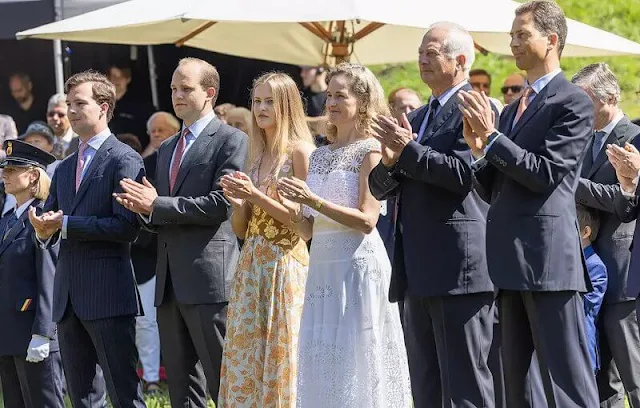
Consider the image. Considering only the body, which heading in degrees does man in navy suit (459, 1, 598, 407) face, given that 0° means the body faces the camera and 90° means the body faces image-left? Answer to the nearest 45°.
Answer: approximately 45°

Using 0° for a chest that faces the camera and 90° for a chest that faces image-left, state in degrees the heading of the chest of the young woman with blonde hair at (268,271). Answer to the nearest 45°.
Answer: approximately 45°

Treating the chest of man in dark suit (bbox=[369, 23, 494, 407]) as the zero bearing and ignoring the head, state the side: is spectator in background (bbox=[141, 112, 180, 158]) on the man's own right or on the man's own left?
on the man's own right

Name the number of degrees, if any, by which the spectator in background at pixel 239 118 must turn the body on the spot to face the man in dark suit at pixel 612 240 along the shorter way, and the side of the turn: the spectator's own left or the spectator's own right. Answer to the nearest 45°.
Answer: approximately 90° to the spectator's own left

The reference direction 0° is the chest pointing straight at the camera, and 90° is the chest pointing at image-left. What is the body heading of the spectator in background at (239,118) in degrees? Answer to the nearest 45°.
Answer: approximately 45°

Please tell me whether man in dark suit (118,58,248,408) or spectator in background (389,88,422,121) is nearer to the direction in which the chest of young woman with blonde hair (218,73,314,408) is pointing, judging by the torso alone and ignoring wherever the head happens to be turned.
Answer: the man in dark suit

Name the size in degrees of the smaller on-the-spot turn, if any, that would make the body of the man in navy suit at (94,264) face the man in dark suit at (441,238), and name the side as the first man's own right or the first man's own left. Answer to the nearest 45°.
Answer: approximately 90° to the first man's own left

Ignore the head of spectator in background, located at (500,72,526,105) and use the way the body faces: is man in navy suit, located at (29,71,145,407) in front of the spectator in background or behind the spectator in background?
in front

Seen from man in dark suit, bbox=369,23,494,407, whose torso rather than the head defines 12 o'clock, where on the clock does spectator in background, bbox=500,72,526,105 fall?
The spectator in background is roughly at 5 o'clock from the man in dark suit.
